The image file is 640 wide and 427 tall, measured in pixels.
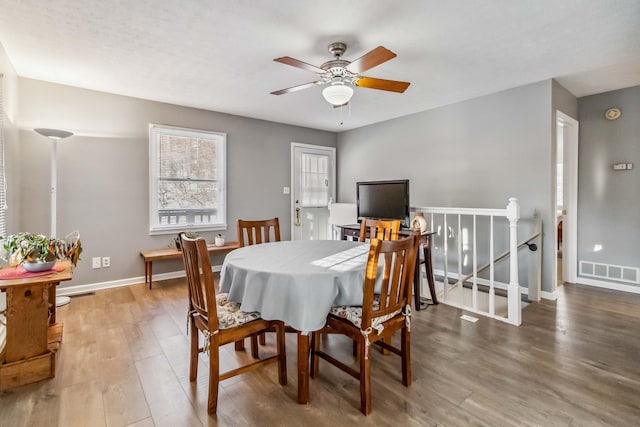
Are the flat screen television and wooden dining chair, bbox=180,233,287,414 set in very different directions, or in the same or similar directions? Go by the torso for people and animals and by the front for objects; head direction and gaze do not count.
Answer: very different directions

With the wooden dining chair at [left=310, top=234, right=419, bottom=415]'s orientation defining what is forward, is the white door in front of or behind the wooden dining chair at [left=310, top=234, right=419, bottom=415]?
in front

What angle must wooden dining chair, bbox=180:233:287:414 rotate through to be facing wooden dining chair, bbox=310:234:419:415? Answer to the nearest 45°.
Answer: approximately 45° to its right

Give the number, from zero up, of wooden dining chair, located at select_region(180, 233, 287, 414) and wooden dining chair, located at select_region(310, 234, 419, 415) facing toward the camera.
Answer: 0

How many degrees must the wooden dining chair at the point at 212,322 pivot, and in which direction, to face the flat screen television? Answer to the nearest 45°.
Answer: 0° — it already faces it

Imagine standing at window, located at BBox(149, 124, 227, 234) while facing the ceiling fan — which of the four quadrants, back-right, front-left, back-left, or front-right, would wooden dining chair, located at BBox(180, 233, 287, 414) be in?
front-right

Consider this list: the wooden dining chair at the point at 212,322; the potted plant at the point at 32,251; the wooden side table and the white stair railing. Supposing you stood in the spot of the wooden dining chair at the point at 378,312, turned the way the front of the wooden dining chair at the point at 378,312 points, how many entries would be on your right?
1

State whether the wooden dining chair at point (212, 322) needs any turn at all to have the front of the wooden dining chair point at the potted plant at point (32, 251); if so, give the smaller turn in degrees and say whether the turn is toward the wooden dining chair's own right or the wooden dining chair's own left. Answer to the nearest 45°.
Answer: approximately 90° to the wooden dining chair's own left

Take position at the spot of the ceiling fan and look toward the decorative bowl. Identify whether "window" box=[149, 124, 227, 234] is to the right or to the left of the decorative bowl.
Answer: right

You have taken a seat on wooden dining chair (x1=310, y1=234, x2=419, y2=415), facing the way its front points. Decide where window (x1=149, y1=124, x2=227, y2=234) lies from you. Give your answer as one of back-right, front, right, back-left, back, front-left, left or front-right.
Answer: front

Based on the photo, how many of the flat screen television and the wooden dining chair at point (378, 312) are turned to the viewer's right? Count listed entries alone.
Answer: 0

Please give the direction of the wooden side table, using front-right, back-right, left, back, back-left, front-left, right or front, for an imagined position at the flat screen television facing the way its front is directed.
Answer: front

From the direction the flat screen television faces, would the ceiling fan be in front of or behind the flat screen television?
in front

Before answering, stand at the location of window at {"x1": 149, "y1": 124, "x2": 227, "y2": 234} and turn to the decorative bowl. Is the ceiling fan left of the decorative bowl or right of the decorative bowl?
left

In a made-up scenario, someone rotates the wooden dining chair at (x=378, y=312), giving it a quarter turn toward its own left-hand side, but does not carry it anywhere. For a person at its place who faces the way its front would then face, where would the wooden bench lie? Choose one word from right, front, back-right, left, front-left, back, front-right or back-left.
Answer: right
